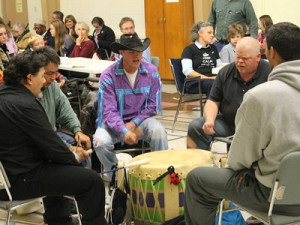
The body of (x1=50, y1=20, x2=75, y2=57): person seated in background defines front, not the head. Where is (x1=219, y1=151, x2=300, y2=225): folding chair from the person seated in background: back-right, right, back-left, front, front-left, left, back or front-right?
left

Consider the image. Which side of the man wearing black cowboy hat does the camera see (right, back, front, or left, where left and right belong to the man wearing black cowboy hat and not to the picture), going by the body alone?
front

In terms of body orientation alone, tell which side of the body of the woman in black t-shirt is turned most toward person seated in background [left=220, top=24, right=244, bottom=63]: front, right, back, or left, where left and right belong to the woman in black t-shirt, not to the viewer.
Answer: left

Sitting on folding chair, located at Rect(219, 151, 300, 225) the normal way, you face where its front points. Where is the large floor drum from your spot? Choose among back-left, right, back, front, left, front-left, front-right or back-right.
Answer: front

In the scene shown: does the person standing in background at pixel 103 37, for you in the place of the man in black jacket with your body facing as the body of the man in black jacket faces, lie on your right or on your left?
on your left

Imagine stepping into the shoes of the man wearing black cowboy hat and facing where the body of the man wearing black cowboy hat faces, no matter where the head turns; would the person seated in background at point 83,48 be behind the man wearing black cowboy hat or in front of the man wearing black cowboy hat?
behind

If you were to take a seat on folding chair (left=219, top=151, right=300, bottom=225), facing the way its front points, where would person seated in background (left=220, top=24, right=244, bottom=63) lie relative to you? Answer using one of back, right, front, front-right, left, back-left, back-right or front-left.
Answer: front-right

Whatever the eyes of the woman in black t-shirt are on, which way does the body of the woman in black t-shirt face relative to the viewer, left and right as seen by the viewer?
facing the viewer and to the right of the viewer

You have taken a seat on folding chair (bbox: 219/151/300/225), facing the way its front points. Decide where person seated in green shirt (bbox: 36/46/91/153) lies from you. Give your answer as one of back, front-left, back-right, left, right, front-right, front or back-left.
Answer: front

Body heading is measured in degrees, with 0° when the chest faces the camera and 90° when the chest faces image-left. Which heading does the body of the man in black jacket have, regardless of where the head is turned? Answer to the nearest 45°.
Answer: approximately 270°

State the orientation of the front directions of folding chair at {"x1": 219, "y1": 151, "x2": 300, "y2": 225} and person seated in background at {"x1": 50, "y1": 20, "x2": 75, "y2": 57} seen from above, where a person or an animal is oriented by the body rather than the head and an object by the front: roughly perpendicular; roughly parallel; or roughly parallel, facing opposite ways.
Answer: roughly parallel

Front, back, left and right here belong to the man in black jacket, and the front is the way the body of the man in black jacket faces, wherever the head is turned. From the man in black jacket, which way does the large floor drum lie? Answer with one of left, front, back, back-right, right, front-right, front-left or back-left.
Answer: front

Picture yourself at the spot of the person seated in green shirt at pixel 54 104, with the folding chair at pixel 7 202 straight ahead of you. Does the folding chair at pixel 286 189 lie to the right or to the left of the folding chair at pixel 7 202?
left

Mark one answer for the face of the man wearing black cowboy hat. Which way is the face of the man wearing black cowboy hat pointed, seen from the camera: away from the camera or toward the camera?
toward the camera

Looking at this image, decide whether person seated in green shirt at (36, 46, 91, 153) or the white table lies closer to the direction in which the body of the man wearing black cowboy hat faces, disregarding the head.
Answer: the person seated in green shirt

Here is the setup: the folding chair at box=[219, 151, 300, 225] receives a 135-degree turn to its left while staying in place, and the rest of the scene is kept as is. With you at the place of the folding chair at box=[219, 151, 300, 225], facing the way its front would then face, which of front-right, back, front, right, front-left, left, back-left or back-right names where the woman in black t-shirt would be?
back
